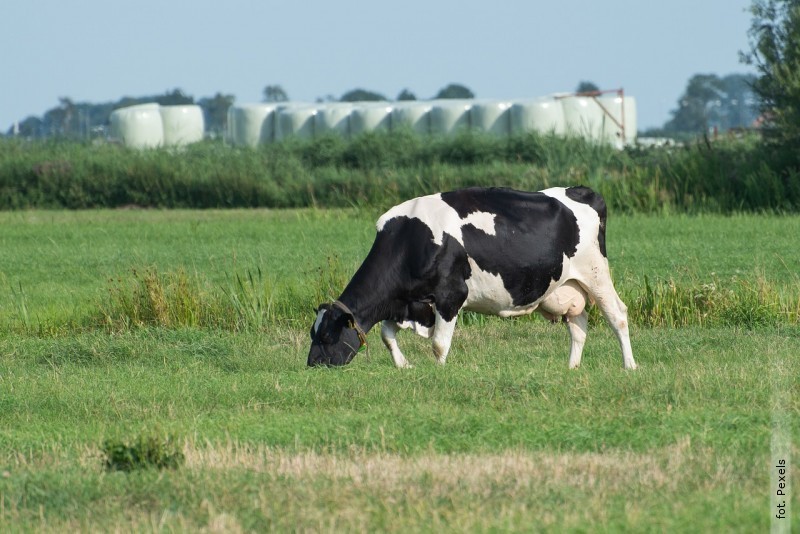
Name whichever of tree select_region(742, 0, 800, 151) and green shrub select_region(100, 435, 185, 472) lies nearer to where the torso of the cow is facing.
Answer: the green shrub

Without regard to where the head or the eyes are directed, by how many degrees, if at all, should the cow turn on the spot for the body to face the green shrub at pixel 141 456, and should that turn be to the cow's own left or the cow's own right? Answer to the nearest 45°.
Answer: approximately 45° to the cow's own left

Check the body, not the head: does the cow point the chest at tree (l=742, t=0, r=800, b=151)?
no

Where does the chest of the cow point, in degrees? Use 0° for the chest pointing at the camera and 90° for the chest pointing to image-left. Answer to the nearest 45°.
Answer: approximately 90°
